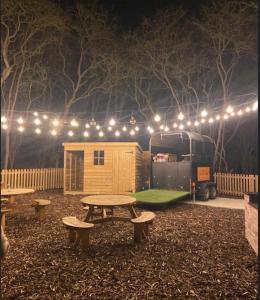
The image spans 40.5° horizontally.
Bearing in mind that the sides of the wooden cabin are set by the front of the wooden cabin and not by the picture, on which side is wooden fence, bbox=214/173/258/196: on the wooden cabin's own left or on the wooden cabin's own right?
on the wooden cabin's own left

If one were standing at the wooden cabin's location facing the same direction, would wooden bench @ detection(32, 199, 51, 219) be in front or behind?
in front

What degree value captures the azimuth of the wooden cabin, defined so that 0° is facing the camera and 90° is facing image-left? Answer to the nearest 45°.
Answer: approximately 0°

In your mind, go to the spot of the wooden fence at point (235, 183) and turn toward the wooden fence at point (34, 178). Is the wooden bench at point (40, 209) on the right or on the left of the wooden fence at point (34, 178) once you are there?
left

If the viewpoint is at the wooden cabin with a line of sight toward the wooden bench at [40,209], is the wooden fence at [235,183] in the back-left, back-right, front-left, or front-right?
back-left

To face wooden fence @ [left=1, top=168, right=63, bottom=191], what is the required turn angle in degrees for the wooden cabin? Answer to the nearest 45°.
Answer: approximately 135° to its right
